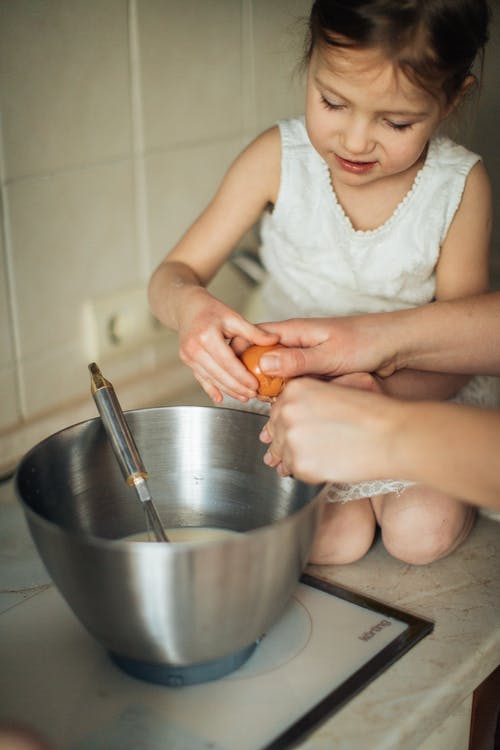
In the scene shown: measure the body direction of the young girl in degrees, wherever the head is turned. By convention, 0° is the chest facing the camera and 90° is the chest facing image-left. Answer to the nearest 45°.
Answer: approximately 0°
